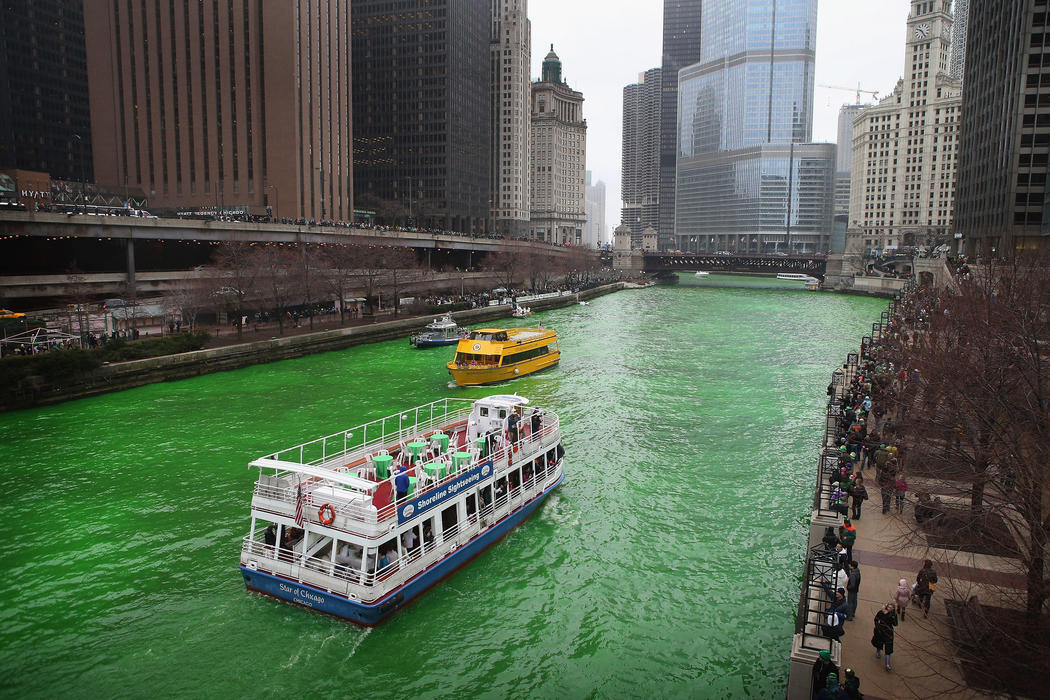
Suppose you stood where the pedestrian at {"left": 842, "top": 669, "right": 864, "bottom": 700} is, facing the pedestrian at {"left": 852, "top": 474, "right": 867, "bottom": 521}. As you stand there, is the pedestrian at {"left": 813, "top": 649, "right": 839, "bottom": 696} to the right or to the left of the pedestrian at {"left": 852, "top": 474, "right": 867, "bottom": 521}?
left

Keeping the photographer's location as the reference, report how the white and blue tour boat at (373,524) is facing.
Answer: facing away from the viewer and to the right of the viewer

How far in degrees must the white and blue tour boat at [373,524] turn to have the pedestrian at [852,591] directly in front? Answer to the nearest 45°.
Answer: approximately 90° to its right

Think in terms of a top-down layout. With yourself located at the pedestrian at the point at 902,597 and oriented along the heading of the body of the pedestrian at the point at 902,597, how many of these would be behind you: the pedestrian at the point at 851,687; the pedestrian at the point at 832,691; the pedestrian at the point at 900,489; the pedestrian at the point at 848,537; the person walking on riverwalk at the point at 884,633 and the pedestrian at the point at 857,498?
3

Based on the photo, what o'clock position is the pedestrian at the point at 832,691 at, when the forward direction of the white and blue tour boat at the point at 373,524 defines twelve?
The pedestrian is roughly at 3 o'clock from the white and blue tour boat.

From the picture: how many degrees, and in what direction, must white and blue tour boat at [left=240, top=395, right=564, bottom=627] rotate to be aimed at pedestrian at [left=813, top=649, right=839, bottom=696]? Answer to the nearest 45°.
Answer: approximately 90° to its right

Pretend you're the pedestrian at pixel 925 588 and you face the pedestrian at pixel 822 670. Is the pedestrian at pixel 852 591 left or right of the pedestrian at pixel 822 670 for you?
right

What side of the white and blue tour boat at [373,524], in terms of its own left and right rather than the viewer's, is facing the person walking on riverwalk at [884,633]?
right
